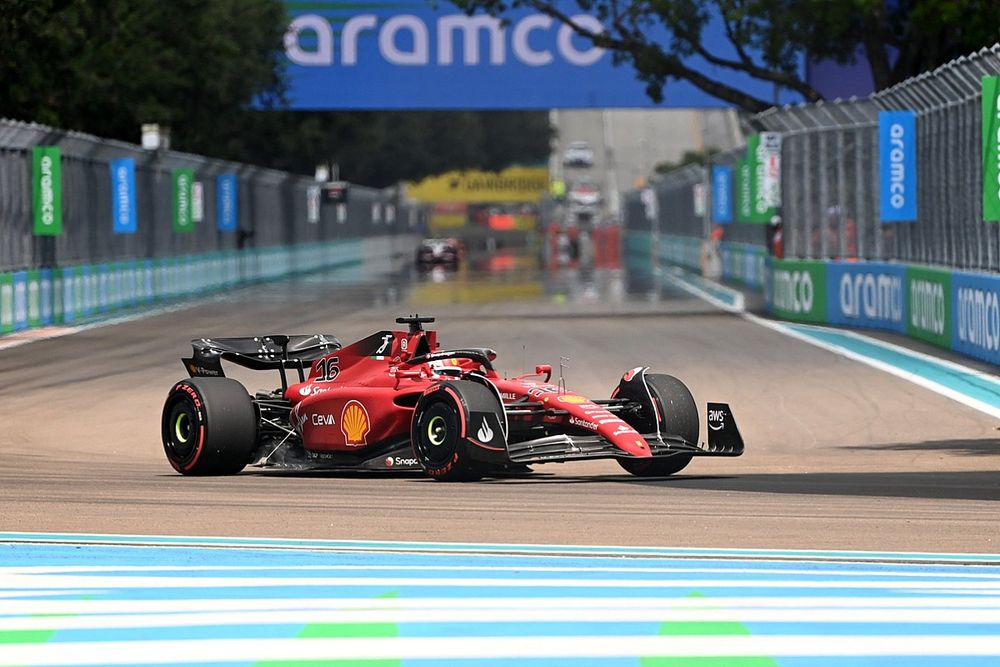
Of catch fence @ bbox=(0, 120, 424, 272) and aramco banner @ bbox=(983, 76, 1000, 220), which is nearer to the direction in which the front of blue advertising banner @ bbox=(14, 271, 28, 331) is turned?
the aramco banner

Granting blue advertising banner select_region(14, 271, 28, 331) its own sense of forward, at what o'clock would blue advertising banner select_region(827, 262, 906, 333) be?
blue advertising banner select_region(827, 262, 906, 333) is roughly at 11 o'clock from blue advertising banner select_region(14, 271, 28, 331).

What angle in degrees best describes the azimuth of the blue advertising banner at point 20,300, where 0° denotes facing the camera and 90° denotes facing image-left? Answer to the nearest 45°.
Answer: approximately 315°

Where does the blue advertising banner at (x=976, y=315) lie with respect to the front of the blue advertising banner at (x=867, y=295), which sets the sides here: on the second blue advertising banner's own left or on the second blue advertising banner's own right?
on the second blue advertising banner's own left

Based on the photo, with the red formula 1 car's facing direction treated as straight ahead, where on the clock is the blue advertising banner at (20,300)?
The blue advertising banner is roughly at 7 o'clock from the red formula 1 car.

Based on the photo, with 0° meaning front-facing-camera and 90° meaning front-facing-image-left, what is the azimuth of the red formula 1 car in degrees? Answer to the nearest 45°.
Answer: approximately 315°

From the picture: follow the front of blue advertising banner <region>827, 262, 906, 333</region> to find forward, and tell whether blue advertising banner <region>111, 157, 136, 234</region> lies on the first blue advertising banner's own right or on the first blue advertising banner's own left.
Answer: on the first blue advertising banner's own right
